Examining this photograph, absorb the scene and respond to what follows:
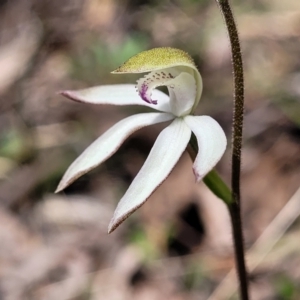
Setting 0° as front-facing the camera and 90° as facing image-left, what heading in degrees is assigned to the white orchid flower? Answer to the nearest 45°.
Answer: approximately 45°
